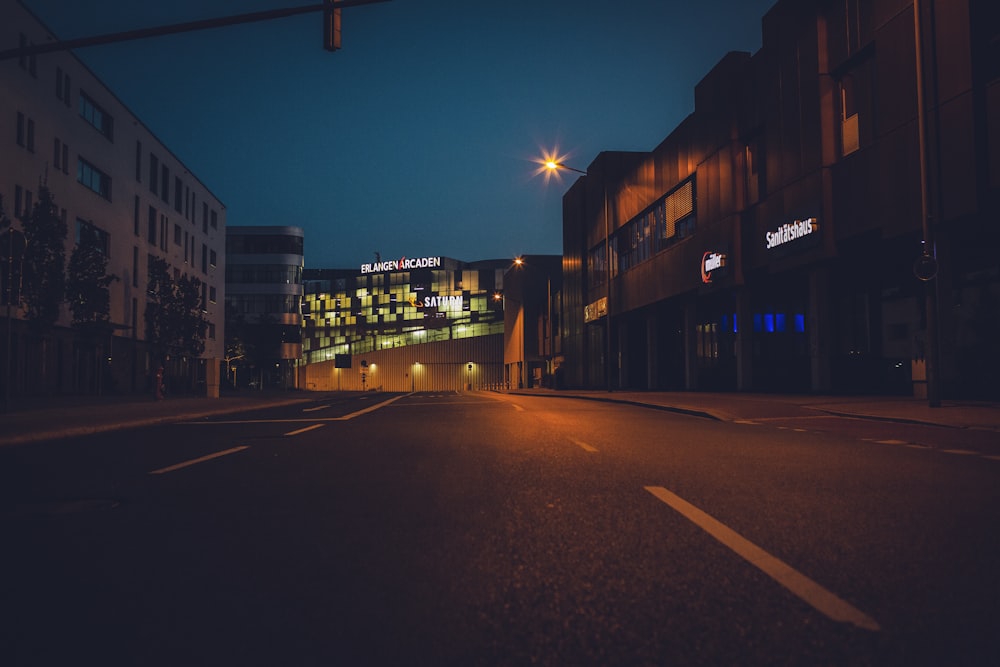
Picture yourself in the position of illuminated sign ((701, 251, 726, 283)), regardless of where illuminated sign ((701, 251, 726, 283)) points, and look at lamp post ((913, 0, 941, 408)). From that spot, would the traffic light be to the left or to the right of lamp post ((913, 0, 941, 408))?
right

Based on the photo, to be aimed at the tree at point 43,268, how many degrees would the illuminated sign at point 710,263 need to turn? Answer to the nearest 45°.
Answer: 0° — it already faces it

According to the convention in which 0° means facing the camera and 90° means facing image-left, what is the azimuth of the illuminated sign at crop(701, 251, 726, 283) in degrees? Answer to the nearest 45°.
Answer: approximately 45°

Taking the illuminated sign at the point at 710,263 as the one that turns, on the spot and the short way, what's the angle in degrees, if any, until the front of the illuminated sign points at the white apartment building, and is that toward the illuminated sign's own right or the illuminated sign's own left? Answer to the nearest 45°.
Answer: approximately 45° to the illuminated sign's own right

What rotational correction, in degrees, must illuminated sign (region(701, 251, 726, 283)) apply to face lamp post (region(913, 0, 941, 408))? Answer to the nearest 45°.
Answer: approximately 45° to its left

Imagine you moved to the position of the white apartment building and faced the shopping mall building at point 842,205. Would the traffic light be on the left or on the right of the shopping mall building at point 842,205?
right

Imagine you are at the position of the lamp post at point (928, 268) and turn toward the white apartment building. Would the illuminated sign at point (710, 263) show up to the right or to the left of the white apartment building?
right
